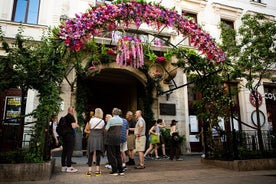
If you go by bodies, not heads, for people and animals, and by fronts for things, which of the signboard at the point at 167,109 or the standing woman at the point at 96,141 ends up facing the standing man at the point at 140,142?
the signboard

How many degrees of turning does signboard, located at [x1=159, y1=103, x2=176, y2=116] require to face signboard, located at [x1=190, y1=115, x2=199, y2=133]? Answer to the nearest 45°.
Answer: approximately 135° to its left

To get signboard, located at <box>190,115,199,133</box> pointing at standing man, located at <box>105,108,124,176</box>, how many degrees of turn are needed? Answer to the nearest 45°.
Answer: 0° — it already faces them

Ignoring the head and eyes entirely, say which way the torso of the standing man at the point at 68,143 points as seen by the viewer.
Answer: to the viewer's right

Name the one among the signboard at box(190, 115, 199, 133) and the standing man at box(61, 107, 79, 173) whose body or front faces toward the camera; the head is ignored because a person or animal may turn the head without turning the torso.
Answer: the signboard

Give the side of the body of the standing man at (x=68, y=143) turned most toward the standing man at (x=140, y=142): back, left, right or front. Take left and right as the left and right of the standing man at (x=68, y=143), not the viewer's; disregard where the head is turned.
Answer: front

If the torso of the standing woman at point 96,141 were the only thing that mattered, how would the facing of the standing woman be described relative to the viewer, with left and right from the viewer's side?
facing away from the viewer and to the left of the viewer

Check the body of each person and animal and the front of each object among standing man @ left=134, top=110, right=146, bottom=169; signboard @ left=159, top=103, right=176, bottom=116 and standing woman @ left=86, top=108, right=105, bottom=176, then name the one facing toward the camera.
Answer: the signboard

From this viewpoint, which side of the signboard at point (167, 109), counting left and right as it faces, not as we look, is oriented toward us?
front

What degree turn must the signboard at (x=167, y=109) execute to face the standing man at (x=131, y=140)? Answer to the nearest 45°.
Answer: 0° — it already faces them

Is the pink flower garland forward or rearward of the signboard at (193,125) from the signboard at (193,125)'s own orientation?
forward

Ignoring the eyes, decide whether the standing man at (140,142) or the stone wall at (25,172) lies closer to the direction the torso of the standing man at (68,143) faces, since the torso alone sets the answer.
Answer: the standing man

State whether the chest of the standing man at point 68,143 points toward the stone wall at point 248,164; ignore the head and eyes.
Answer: yes

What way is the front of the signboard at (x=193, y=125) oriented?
toward the camera
